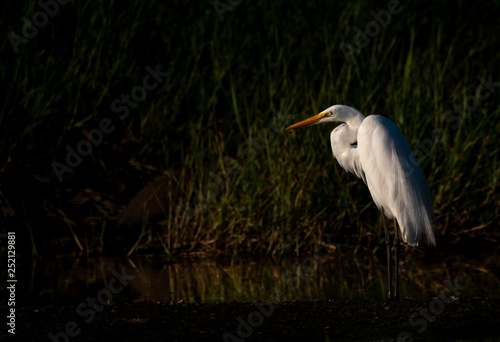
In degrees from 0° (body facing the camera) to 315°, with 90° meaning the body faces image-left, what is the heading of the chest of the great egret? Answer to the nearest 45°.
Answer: approximately 90°
